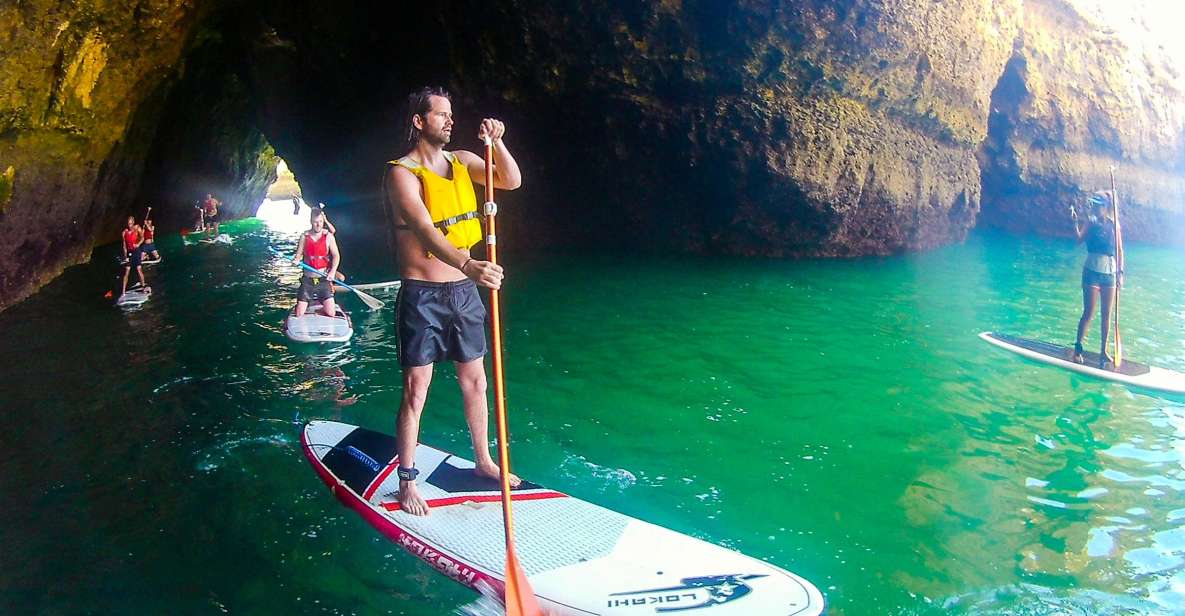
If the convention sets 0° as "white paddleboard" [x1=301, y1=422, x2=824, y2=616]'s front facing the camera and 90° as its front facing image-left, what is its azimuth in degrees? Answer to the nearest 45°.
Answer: approximately 315°

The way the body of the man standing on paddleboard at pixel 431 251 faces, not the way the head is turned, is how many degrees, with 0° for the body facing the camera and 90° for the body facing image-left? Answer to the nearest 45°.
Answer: approximately 315°

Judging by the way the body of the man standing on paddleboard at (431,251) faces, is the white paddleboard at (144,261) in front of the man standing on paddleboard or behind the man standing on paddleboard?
behind

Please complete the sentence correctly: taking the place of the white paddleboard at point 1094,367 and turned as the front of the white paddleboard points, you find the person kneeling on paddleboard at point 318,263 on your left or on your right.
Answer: on your right

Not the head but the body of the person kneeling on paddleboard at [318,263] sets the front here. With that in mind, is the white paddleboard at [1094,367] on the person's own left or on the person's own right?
on the person's own left
